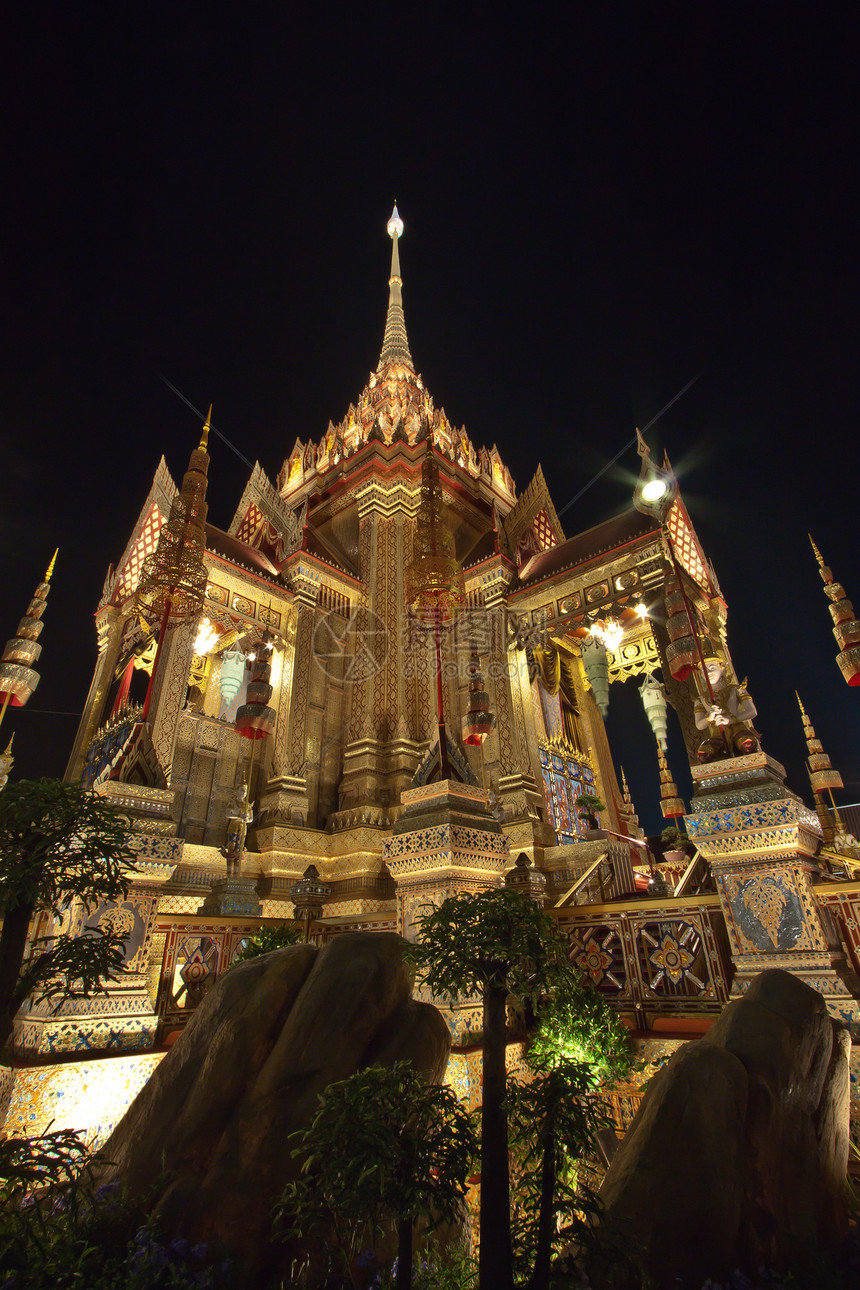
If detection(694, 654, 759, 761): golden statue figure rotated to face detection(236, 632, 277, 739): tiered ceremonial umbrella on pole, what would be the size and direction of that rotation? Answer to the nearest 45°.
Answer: approximately 45° to its right

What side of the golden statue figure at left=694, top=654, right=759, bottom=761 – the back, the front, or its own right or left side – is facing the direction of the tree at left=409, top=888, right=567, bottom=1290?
front

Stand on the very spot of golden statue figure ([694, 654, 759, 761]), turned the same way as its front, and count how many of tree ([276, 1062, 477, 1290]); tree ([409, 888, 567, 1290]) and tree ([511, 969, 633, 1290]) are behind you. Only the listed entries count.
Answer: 0

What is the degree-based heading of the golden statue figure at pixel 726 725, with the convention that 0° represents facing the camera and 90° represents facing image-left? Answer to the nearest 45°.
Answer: approximately 45°

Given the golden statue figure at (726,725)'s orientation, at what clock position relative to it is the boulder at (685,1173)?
The boulder is roughly at 11 o'clock from the golden statue figure.

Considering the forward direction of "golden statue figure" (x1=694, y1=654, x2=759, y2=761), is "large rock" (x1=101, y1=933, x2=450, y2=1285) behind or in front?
in front

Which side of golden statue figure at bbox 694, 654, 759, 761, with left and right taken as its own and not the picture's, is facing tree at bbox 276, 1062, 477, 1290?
front

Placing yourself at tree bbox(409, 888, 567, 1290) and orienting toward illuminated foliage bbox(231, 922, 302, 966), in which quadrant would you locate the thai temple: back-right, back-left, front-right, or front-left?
front-right

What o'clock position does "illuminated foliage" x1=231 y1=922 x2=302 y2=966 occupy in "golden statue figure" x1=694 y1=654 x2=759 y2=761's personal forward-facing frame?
The illuminated foliage is roughly at 1 o'clock from the golden statue figure.
